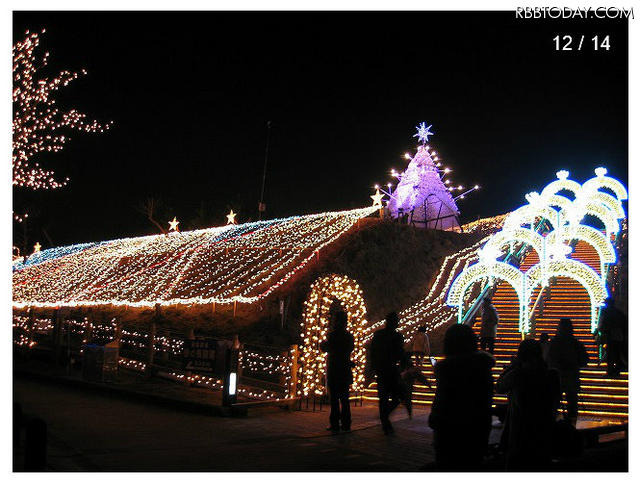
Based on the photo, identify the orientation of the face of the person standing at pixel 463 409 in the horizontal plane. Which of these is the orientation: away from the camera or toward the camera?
away from the camera

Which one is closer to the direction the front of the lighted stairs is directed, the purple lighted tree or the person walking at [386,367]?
the person walking

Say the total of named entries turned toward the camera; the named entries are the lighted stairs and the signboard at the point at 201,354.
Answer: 2

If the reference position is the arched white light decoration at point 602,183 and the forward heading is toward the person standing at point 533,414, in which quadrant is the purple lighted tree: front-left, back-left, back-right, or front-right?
back-right

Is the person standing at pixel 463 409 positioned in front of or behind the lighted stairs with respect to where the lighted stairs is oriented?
in front

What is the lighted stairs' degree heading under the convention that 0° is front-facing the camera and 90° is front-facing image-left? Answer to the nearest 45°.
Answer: approximately 0°

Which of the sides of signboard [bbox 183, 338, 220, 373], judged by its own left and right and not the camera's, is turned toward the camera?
front
